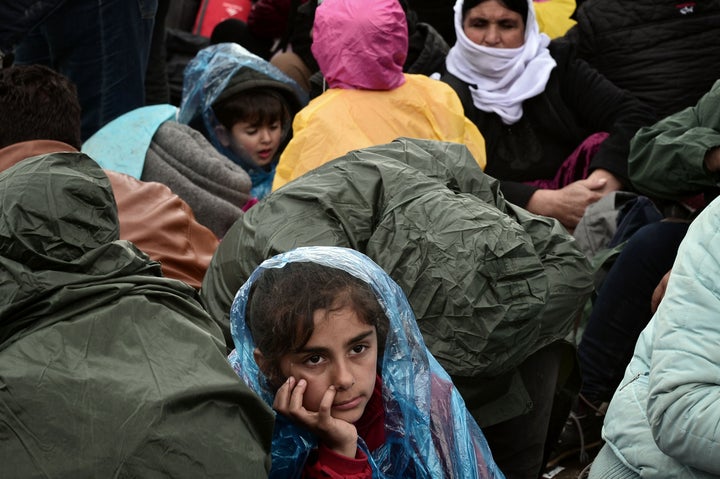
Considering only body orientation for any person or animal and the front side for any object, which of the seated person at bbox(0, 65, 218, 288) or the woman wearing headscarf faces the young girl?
the woman wearing headscarf

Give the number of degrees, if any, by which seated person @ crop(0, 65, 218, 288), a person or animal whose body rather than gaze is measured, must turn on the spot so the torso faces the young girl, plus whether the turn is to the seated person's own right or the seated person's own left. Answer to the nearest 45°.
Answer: approximately 135° to the seated person's own right

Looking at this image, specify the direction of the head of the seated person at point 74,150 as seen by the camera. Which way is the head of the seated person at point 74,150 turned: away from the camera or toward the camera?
away from the camera

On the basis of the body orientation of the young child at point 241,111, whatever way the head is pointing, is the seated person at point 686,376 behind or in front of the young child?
in front

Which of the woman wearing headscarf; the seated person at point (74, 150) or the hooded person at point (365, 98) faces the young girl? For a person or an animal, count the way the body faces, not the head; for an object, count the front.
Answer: the woman wearing headscarf

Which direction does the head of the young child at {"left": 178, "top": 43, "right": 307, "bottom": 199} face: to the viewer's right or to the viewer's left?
to the viewer's right

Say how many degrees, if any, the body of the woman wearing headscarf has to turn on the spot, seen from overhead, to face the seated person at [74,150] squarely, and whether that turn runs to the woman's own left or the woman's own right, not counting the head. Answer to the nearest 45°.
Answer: approximately 45° to the woman's own right

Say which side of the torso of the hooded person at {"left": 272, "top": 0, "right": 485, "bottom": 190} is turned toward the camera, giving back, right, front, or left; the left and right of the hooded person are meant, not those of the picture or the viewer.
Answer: back

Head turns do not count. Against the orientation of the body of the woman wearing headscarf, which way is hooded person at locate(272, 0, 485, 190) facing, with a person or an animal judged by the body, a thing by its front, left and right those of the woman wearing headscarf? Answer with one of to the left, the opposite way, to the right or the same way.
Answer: the opposite way

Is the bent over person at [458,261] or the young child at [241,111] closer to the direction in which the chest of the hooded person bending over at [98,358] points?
the young child

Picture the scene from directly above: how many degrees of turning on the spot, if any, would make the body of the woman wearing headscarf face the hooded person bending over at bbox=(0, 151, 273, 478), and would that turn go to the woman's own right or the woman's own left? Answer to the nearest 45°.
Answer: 0° — they already face them

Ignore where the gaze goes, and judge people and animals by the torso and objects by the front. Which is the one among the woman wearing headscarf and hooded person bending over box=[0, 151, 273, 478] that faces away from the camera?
the hooded person bending over

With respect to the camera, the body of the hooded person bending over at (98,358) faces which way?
away from the camera

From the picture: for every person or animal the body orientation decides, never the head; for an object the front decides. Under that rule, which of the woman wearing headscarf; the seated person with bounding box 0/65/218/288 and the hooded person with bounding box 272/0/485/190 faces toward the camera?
the woman wearing headscarf
